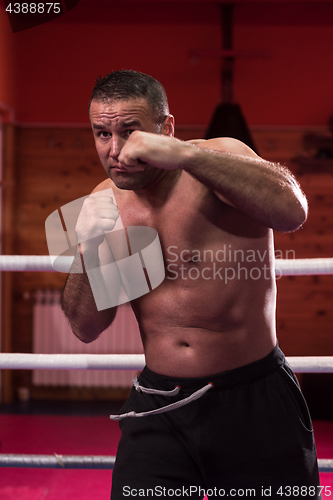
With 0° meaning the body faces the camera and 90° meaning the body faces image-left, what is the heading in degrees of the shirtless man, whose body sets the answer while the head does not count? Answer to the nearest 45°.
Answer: approximately 45°

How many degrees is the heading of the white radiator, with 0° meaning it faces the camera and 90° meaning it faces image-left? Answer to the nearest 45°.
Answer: approximately 0°

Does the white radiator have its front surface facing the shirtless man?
yes

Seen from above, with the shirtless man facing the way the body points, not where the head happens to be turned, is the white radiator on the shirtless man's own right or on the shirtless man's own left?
on the shirtless man's own right
